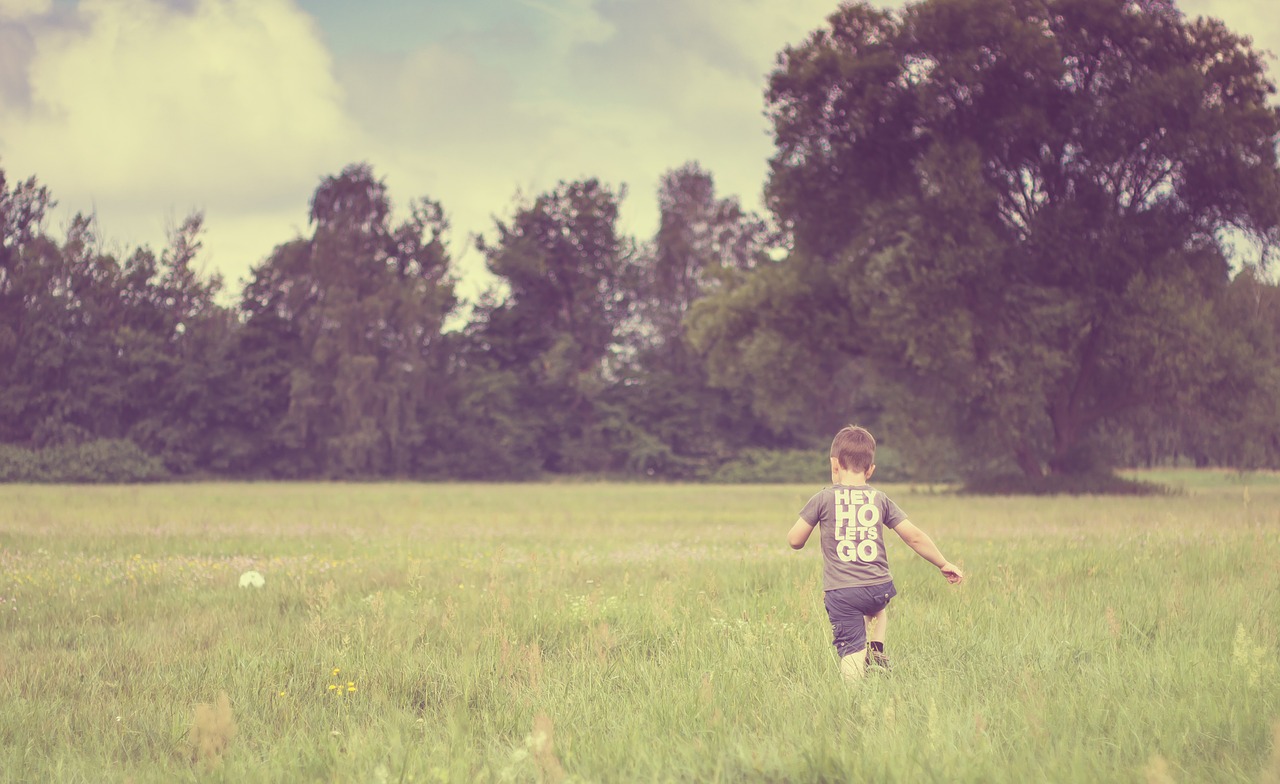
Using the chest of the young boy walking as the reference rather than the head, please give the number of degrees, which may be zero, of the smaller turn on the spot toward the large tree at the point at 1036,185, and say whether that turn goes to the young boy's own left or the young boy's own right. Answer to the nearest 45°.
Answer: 0° — they already face it

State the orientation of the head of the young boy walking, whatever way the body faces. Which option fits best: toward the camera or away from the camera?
away from the camera

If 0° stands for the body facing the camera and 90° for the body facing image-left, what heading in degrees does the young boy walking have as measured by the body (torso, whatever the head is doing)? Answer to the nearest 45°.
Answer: approximately 180°

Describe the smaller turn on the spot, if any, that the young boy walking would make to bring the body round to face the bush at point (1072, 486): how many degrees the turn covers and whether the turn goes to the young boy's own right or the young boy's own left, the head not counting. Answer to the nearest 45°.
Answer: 0° — they already face it
